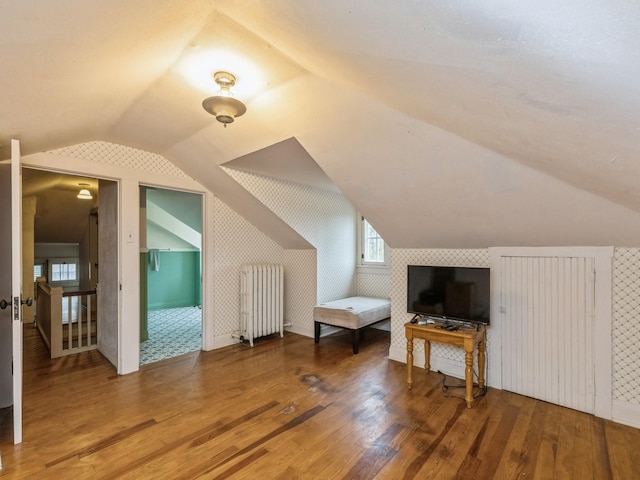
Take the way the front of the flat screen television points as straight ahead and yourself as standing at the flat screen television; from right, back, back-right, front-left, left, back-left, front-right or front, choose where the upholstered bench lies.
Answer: right

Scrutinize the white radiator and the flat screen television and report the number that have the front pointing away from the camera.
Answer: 0

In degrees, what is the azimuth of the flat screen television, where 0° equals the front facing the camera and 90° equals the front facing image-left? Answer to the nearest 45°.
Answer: approximately 45°

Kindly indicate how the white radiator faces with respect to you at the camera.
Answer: facing the viewer and to the right of the viewer

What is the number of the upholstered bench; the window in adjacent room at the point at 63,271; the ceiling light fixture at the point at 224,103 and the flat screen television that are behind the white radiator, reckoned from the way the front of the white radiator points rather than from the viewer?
1

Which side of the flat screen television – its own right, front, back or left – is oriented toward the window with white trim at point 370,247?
right

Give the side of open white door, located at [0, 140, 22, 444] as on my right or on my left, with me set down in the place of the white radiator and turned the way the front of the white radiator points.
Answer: on my right

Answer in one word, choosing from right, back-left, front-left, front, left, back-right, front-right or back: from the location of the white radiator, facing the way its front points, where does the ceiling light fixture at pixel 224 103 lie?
front-right
